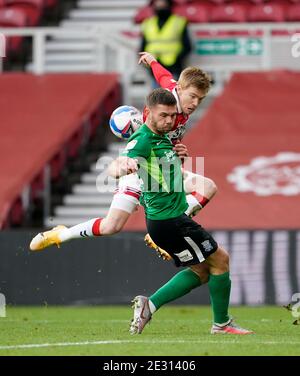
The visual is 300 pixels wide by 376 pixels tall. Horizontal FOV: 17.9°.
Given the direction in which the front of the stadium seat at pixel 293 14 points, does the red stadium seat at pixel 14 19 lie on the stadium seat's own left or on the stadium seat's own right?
on the stadium seat's own right

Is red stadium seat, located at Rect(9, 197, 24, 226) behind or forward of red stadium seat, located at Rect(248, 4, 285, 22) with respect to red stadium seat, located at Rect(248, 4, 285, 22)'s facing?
forward

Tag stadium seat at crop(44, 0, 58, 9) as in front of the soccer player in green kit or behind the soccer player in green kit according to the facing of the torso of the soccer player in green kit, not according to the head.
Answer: behind

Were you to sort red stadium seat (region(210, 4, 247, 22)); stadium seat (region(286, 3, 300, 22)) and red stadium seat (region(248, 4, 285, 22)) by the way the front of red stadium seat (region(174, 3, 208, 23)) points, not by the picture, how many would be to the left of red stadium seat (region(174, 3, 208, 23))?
3

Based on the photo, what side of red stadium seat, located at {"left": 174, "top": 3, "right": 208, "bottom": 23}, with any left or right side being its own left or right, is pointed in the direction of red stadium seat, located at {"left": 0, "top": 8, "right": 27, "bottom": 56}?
right

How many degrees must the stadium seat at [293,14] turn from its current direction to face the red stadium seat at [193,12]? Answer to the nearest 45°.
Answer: approximately 90° to its right
